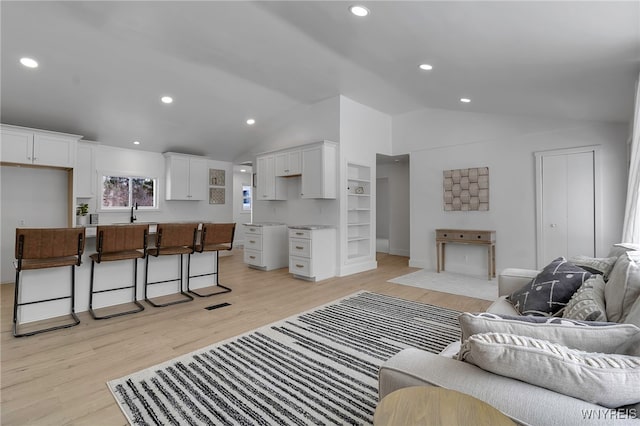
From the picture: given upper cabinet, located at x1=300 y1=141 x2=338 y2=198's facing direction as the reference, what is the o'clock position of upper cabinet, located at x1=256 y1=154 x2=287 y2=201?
upper cabinet, located at x1=256 y1=154 x2=287 y2=201 is roughly at 3 o'clock from upper cabinet, located at x1=300 y1=141 x2=338 y2=198.

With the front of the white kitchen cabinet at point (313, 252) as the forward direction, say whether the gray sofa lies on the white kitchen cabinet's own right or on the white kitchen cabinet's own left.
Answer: on the white kitchen cabinet's own left

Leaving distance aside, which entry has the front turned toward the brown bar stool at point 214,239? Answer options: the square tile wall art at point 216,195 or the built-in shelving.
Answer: the square tile wall art

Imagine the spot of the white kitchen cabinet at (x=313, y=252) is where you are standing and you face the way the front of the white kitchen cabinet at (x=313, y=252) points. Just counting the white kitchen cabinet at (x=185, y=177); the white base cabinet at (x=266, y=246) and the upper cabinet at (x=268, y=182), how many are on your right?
3

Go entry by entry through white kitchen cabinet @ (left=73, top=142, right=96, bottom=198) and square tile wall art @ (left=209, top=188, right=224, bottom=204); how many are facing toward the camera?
2

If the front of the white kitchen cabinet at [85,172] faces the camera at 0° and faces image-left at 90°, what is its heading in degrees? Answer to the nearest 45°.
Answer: approximately 0°

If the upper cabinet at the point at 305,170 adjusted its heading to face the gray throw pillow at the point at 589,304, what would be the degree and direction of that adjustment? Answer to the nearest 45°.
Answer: approximately 45° to its left

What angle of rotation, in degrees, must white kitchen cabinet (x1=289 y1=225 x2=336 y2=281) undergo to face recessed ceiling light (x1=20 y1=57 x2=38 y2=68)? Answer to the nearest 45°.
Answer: approximately 45° to its right

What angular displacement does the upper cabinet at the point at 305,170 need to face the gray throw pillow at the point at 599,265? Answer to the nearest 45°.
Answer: approximately 90° to its left

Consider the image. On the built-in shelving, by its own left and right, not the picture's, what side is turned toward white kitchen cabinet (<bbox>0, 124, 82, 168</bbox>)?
right
